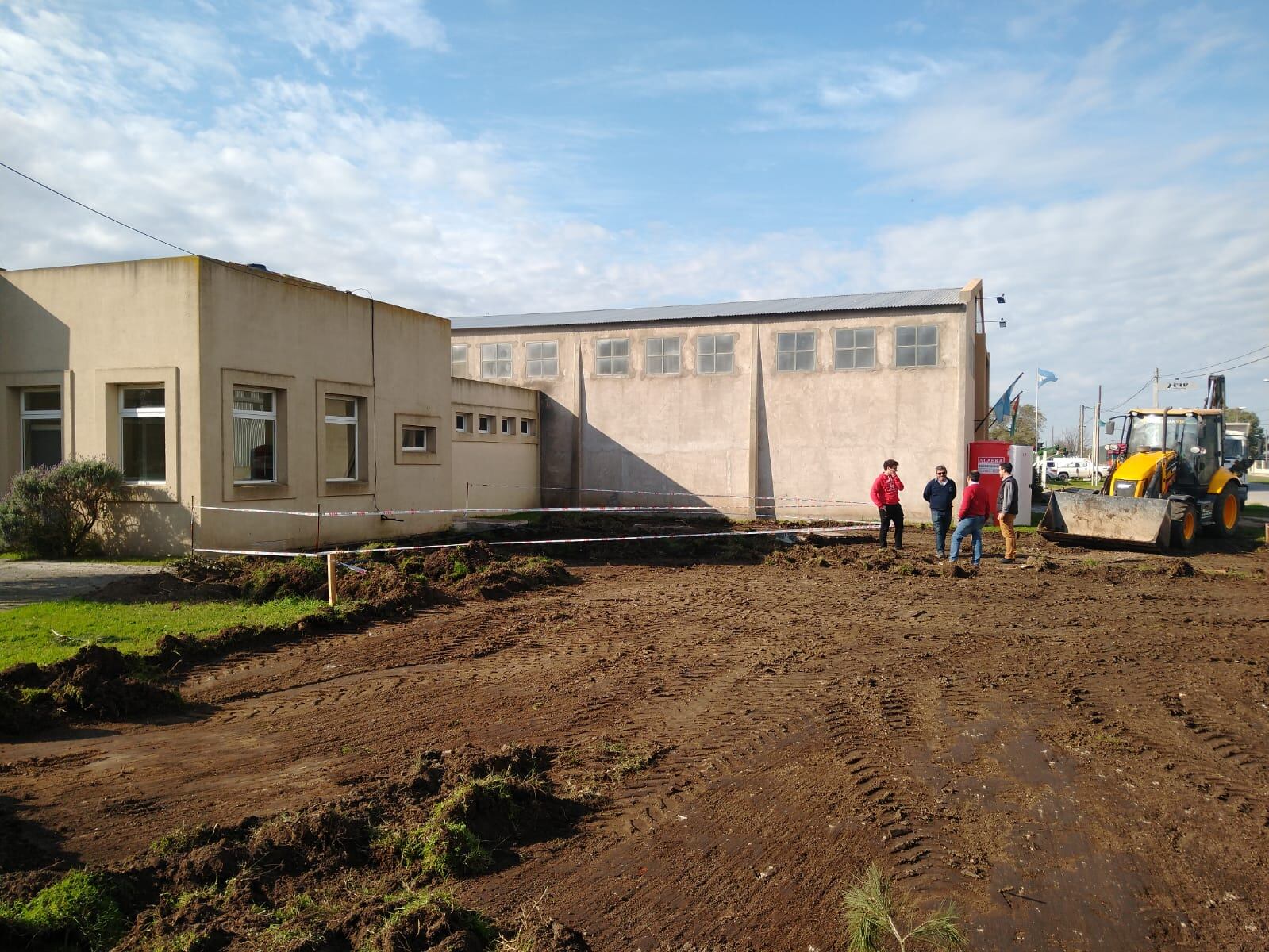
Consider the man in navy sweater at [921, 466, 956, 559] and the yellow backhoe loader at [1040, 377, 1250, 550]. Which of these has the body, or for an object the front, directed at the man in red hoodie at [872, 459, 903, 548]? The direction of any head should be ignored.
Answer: the yellow backhoe loader

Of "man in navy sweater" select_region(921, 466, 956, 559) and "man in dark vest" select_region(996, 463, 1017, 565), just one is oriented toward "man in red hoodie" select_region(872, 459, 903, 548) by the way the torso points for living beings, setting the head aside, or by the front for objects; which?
the man in dark vest

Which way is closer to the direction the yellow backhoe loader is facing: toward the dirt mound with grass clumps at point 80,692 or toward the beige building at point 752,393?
the dirt mound with grass clumps

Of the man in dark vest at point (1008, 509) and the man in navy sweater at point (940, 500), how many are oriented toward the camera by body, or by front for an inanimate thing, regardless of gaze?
1

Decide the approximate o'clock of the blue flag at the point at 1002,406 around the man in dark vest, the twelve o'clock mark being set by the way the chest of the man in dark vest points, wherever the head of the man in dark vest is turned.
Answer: The blue flag is roughly at 3 o'clock from the man in dark vest.

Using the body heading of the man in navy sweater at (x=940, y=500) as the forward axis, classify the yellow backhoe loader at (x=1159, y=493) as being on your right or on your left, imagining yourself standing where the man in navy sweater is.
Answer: on your left

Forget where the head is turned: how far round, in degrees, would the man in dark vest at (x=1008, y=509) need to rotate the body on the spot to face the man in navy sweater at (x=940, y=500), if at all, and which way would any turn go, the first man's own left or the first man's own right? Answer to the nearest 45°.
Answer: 0° — they already face them

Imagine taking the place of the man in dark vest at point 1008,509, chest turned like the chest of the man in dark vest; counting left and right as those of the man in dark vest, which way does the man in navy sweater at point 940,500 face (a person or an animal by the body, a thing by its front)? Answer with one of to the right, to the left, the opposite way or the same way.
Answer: to the left

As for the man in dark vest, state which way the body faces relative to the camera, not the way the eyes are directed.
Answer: to the viewer's left

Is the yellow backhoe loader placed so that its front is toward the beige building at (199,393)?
yes
